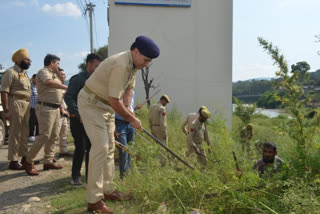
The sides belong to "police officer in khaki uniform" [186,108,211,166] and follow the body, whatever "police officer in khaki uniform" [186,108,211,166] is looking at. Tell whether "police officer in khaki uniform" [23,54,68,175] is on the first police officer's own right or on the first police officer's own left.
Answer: on the first police officer's own right

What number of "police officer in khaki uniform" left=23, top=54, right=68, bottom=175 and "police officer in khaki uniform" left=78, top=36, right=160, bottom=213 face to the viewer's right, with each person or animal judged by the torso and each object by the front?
2

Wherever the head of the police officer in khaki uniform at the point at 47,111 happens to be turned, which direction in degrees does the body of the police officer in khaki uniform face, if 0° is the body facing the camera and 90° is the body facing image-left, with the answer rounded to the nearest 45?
approximately 270°

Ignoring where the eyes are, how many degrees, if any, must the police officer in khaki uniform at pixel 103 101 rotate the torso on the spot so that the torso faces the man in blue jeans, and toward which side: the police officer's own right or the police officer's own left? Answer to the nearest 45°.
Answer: approximately 90° to the police officer's own left

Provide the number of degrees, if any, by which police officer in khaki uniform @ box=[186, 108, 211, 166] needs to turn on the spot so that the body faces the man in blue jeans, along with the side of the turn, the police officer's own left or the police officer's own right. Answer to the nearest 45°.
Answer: approximately 90° to the police officer's own right

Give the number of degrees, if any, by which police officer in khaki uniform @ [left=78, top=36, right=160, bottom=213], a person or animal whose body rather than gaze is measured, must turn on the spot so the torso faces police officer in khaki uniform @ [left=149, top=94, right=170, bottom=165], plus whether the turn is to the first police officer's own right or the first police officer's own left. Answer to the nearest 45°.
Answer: approximately 90° to the first police officer's own left

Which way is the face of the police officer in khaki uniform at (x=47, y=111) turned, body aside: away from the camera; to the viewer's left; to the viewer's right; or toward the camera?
to the viewer's right

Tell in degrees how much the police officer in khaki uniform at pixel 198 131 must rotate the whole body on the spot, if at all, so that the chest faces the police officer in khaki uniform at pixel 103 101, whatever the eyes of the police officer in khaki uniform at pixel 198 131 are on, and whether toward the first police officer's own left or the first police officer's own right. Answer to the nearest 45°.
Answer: approximately 45° to the first police officer's own right

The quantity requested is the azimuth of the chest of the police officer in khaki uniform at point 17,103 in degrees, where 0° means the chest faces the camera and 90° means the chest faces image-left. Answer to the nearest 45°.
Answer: approximately 315°

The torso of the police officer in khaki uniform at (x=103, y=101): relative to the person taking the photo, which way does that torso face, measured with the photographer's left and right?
facing to the right of the viewer
